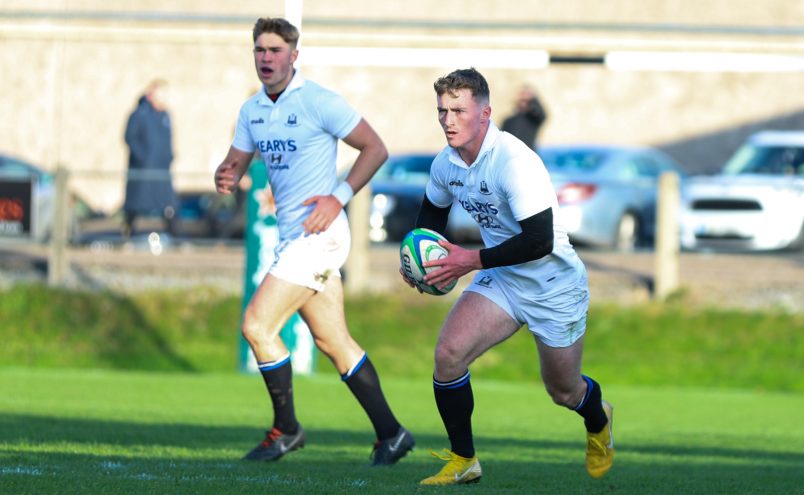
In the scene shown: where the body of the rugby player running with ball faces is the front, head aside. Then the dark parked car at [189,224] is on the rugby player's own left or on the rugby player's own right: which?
on the rugby player's own right

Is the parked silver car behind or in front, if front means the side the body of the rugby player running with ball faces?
behind

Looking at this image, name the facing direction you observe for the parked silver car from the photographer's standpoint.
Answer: facing away from the viewer and to the right of the viewer

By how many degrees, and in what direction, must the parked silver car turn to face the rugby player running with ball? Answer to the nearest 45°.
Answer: approximately 135° to its right

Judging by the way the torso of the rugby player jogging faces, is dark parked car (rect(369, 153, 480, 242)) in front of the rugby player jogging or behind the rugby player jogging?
behind

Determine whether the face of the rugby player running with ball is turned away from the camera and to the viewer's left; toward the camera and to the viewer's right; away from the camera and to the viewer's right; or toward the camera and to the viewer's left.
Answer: toward the camera and to the viewer's left

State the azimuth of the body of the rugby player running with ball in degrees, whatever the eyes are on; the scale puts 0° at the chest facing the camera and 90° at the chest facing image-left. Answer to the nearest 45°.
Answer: approximately 45°

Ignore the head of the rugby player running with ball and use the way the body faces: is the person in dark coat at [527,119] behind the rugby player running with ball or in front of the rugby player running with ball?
behind

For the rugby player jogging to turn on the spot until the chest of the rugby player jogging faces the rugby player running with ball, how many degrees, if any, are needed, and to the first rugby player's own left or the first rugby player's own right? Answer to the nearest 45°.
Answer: approximately 90° to the first rugby player's own left

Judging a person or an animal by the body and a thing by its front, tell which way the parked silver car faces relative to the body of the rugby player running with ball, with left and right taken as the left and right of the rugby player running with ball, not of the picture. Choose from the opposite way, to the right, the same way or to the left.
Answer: the opposite way

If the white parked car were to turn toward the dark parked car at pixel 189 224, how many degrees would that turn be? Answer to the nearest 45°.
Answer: approximately 45° to its right

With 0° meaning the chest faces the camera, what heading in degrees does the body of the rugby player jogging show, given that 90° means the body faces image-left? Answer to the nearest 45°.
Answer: approximately 45°
